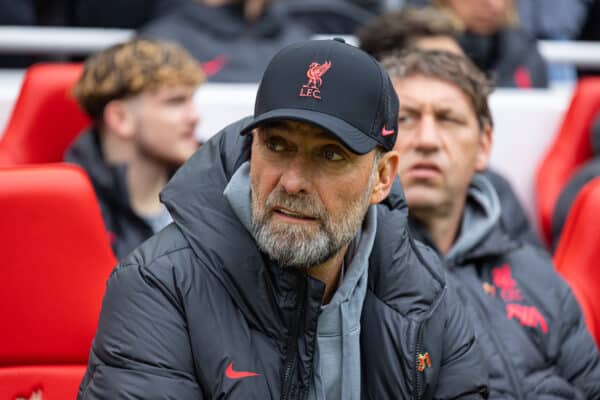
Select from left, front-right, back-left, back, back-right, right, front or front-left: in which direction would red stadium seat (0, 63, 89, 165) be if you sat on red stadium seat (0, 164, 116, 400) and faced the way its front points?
back

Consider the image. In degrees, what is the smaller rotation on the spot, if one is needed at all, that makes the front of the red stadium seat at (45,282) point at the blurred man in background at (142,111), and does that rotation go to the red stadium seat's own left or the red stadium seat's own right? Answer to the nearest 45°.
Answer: approximately 180°

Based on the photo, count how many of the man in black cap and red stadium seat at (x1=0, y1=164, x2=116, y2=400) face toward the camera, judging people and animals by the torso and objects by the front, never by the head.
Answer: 2

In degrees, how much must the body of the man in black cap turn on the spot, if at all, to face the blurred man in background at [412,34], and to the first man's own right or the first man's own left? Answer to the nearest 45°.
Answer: approximately 180°

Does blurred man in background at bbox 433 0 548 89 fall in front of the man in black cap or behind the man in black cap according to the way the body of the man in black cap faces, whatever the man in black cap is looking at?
behind

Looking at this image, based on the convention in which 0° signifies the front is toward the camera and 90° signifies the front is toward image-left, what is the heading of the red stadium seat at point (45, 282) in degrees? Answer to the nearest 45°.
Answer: approximately 0°

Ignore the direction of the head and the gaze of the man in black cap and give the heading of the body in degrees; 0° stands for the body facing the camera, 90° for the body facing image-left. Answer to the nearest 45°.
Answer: approximately 0°

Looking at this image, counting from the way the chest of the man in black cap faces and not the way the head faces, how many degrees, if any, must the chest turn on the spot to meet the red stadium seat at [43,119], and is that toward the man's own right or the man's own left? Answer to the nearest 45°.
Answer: approximately 135° to the man's own right
